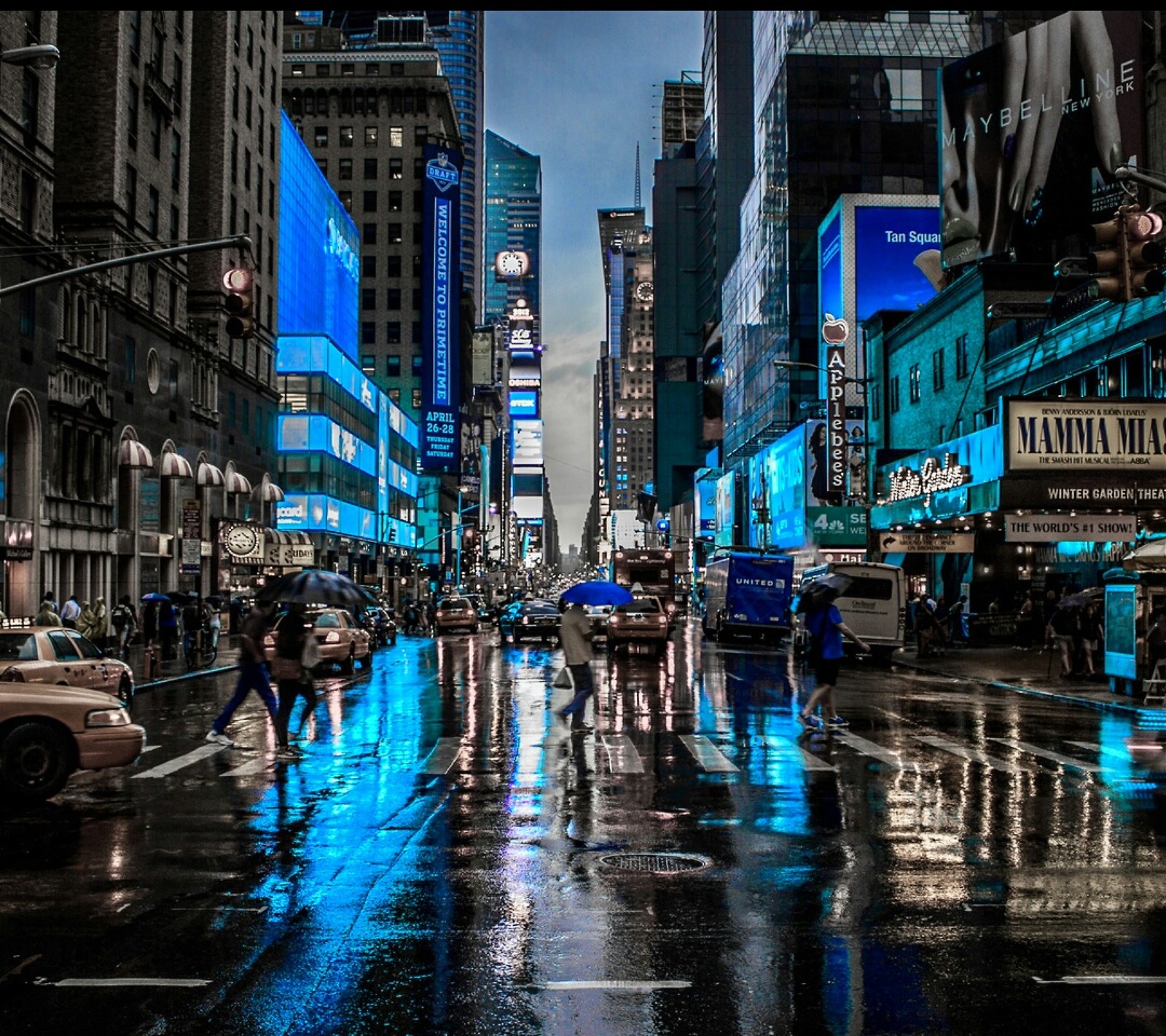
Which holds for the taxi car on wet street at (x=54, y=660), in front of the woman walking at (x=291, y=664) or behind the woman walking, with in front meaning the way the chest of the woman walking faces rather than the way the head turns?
behind

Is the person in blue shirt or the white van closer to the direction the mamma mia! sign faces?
the person in blue shirt

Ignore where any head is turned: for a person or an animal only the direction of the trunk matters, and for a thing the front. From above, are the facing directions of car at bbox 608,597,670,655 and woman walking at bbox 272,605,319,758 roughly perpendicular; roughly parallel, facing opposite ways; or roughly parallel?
roughly perpendicular

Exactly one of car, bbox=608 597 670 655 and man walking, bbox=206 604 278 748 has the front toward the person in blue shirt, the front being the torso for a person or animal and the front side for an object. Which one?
the man walking

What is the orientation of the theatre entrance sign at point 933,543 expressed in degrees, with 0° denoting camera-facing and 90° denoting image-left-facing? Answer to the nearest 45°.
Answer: approximately 0°

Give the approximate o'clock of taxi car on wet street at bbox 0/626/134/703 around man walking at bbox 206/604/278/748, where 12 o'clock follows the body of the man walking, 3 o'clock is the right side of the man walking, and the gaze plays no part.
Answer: The taxi car on wet street is roughly at 7 o'clock from the man walking.

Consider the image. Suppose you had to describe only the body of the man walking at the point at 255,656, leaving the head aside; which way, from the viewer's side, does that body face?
to the viewer's right

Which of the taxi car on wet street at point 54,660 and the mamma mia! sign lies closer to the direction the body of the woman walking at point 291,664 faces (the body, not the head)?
the mamma mia! sign

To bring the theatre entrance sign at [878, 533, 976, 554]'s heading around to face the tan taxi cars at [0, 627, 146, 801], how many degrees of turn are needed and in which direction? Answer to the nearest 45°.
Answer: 0° — it already faces it

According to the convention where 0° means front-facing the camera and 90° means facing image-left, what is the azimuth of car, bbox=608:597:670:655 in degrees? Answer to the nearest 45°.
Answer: approximately 180°
